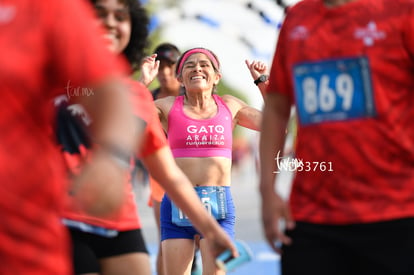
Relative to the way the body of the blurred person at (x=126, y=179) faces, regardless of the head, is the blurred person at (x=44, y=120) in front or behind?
in front

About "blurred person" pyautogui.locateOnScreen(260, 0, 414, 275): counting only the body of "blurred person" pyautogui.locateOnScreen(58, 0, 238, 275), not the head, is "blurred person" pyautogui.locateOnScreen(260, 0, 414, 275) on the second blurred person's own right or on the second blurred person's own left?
on the second blurred person's own left

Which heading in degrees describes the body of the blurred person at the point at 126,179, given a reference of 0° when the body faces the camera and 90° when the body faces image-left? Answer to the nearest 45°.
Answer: approximately 45°
